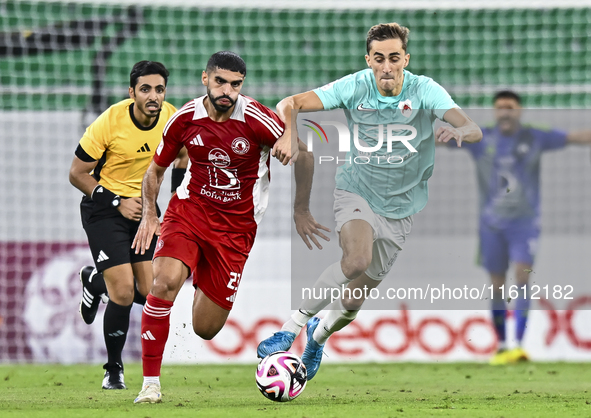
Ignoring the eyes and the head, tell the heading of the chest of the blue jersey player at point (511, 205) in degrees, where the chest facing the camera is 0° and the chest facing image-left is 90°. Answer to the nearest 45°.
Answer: approximately 0°

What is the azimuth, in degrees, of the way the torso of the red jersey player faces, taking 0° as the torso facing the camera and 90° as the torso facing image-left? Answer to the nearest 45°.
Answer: approximately 0°

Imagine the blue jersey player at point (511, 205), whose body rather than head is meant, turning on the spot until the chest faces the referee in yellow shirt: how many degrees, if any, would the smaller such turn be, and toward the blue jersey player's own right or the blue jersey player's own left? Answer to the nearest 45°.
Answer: approximately 45° to the blue jersey player's own right

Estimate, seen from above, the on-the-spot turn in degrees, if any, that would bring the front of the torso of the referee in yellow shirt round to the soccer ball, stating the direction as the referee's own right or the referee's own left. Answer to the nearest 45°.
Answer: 0° — they already face it

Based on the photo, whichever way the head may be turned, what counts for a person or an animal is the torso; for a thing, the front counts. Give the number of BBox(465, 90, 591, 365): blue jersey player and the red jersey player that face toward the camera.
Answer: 2

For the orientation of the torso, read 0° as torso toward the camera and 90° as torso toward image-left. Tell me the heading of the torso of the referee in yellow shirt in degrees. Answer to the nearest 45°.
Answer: approximately 315°

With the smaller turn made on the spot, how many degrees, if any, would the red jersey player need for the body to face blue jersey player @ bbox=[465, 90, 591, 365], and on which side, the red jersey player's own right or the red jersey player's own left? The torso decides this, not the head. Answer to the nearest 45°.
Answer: approximately 135° to the red jersey player's own left

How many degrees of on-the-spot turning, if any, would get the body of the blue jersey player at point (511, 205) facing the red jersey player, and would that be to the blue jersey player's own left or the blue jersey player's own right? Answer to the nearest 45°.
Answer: approximately 45° to the blue jersey player's own right

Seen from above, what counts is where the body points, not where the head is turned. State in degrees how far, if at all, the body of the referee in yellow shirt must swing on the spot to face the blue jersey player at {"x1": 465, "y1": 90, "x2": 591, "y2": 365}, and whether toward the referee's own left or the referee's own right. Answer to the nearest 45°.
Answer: approximately 135° to the referee's own left
